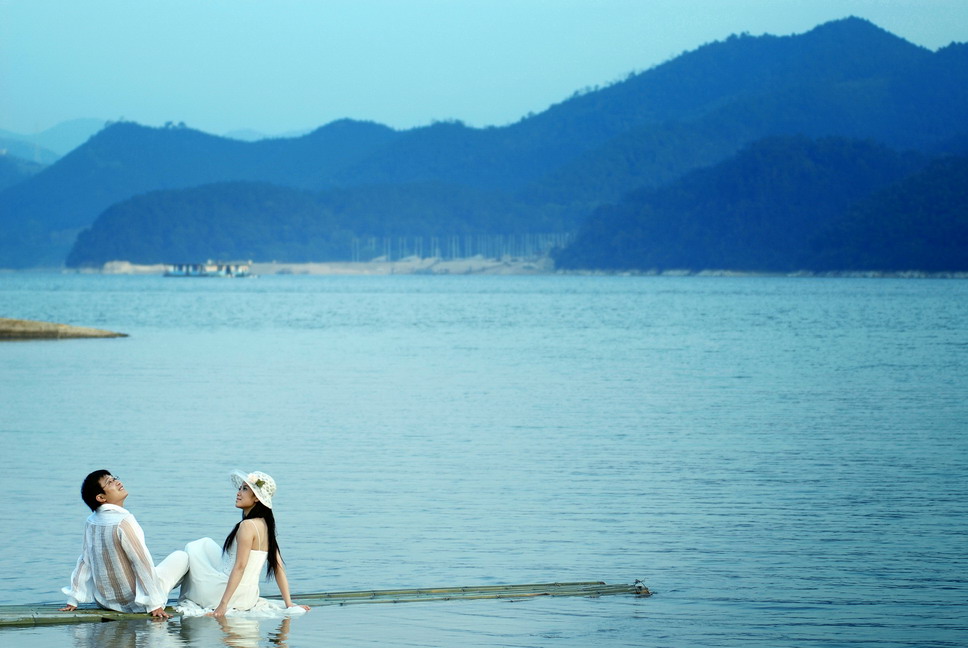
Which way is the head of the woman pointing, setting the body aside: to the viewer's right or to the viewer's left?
to the viewer's left

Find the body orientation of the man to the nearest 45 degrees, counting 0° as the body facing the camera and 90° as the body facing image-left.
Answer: approximately 225°

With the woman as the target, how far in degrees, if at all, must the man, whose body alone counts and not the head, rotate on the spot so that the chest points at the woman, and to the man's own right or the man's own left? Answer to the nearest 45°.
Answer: approximately 45° to the man's own right
